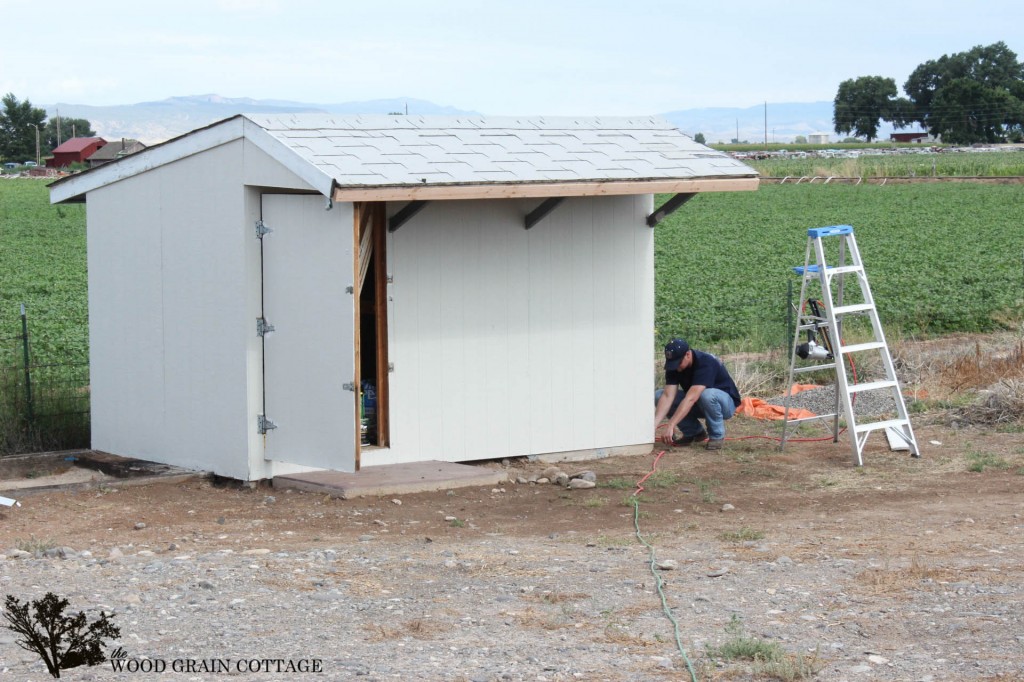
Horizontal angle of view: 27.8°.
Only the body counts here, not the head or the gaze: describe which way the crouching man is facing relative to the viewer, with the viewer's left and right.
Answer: facing the viewer and to the left of the viewer

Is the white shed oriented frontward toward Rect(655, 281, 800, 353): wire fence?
no

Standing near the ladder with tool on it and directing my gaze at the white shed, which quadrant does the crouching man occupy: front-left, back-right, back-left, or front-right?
front-right

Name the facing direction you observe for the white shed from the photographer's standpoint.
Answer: facing the viewer and to the right of the viewer

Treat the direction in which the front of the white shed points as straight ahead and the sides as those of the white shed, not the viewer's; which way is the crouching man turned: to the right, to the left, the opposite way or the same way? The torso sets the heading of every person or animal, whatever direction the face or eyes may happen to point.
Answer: to the right

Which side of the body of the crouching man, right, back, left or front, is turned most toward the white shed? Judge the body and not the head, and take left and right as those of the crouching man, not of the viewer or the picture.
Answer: front

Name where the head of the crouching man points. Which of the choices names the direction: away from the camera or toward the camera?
toward the camera

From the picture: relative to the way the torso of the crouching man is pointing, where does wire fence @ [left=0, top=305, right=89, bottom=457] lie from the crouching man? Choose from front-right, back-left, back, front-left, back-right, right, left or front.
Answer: front-right

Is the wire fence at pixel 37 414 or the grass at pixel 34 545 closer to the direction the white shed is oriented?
the grass

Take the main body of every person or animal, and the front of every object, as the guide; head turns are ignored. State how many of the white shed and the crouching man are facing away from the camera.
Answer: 0

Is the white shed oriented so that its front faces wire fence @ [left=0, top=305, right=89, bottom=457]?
no

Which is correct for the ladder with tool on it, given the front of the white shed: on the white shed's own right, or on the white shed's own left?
on the white shed's own left

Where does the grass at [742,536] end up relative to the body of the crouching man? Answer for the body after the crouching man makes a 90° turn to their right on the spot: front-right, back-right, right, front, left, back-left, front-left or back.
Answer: back-left

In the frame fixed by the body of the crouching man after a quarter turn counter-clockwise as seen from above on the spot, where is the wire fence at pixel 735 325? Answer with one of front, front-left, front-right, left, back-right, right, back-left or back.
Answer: back-left

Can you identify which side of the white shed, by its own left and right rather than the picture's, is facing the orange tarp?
left

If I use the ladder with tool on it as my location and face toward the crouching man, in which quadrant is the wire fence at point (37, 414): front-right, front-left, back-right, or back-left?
front-left
